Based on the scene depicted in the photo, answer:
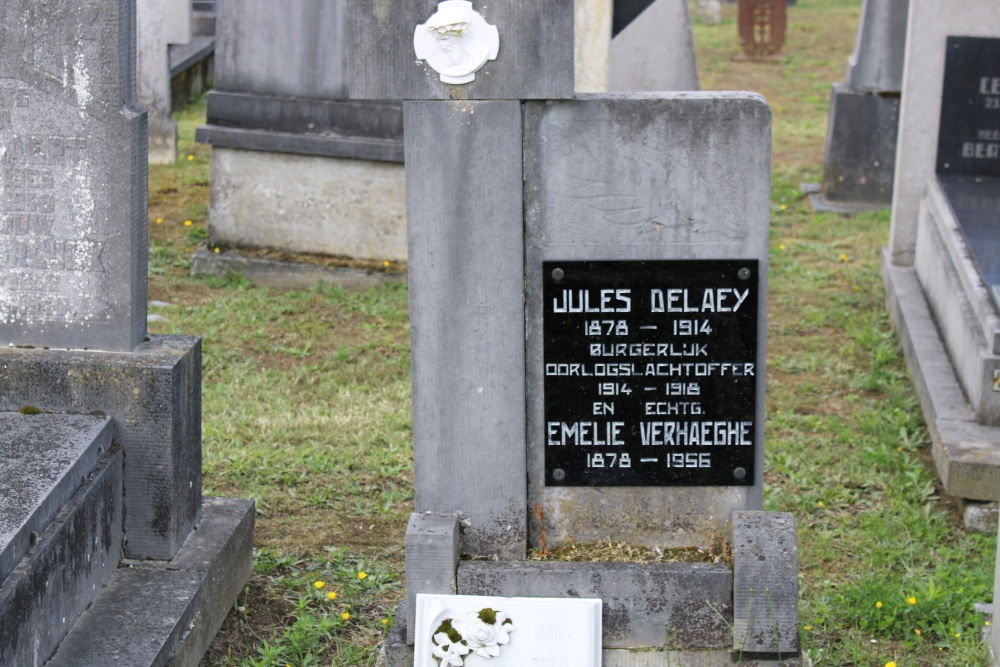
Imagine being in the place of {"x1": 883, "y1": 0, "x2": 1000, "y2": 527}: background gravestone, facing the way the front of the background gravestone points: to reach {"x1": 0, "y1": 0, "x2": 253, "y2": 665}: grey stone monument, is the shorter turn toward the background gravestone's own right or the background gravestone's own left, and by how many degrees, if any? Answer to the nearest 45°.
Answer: approximately 45° to the background gravestone's own right

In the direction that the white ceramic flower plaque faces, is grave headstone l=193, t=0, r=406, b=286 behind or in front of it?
behind

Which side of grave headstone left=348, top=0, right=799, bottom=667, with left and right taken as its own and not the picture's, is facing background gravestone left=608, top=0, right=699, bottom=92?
back

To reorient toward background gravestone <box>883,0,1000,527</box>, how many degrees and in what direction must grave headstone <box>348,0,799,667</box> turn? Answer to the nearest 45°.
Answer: approximately 135° to its left

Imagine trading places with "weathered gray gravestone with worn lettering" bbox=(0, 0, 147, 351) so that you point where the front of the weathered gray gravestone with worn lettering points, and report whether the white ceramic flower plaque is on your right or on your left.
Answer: on your left

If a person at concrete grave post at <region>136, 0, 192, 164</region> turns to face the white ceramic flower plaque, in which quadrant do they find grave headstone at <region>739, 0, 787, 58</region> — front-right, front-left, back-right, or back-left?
back-left

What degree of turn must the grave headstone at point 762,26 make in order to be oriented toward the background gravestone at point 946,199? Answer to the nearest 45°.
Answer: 0° — it already faces it

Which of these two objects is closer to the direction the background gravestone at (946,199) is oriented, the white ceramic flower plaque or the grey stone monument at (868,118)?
the white ceramic flower plaque

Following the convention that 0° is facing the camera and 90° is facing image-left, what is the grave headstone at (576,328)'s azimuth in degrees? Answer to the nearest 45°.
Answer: approximately 0°

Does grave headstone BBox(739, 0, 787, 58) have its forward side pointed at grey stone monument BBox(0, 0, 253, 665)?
yes
